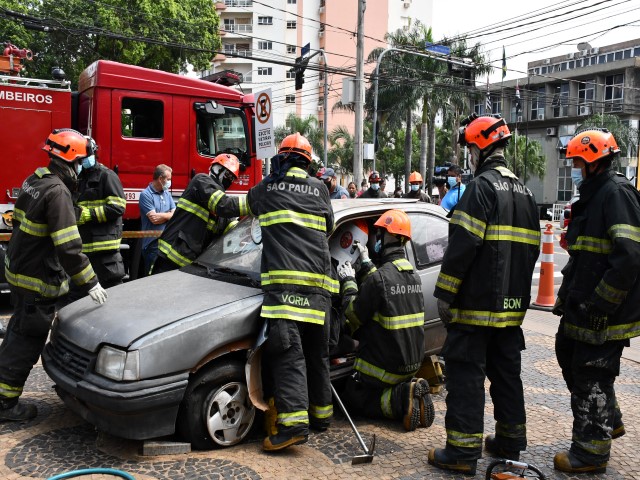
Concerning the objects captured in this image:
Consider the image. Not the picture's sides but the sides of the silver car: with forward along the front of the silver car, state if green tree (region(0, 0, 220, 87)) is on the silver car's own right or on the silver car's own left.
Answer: on the silver car's own right

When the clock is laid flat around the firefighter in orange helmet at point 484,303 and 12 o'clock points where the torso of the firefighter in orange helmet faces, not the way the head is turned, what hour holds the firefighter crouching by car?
The firefighter crouching by car is roughly at 12 o'clock from the firefighter in orange helmet.

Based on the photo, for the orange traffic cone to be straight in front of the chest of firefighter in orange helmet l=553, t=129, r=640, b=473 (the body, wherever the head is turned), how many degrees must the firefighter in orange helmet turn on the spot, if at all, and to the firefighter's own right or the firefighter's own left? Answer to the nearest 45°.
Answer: approximately 90° to the firefighter's own right

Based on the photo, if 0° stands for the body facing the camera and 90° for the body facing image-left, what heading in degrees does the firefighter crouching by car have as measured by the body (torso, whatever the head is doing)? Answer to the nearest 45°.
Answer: approximately 135°

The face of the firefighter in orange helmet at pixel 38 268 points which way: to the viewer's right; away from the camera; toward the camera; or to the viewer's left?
to the viewer's right

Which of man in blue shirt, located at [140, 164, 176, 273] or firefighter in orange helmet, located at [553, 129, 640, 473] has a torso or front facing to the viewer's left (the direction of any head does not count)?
the firefighter in orange helmet

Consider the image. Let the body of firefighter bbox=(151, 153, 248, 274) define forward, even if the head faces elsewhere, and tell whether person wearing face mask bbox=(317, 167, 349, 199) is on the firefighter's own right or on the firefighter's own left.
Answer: on the firefighter's own left

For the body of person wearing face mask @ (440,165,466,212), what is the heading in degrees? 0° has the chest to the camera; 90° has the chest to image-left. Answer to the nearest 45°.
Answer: approximately 45°

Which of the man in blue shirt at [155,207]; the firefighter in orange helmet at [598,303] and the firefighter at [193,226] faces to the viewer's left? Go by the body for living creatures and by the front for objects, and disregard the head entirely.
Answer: the firefighter in orange helmet

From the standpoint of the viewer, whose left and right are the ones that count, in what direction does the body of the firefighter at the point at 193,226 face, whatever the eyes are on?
facing to the right of the viewer

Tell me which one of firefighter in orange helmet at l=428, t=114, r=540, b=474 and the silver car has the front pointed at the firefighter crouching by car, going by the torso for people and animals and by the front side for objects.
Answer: the firefighter in orange helmet
